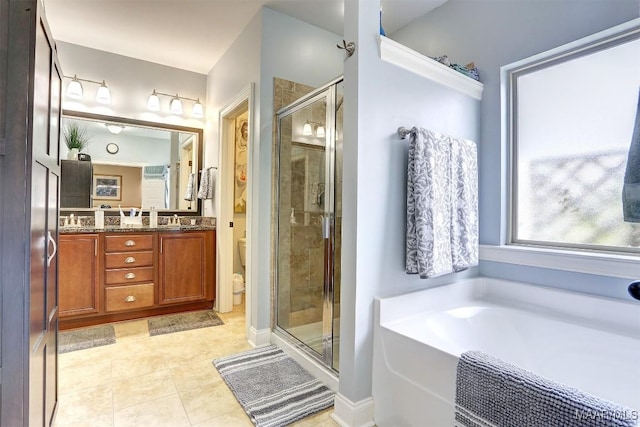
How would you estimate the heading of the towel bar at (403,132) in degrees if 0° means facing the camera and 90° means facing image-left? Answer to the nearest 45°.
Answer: approximately 315°

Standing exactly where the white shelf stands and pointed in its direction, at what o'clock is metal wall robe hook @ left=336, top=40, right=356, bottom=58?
The metal wall robe hook is roughly at 3 o'clock from the white shelf.
